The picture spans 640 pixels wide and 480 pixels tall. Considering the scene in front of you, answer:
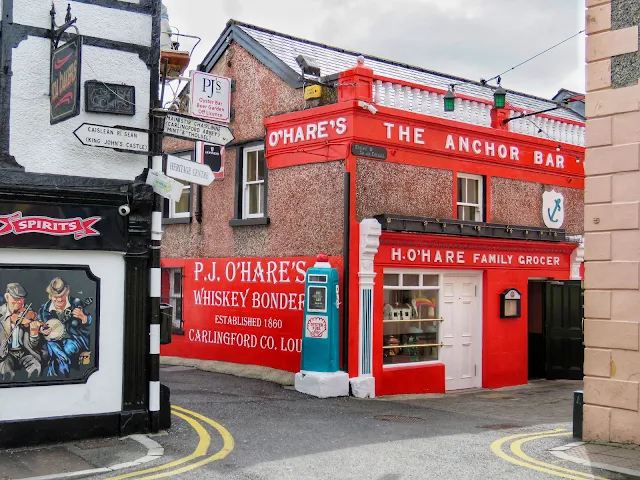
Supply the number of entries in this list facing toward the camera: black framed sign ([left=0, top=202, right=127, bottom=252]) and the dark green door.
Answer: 2

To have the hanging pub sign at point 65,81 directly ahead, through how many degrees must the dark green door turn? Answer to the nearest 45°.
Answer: approximately 45° to its right

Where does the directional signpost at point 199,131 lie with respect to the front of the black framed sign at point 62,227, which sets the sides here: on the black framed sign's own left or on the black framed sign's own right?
on the black framed sign's own left

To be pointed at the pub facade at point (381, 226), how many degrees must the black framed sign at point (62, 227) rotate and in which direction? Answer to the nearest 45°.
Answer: approximately 135° to its left

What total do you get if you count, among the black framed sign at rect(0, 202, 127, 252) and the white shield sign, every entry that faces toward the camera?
2

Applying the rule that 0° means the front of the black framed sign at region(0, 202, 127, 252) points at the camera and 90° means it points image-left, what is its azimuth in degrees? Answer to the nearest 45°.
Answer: approximately 0°
